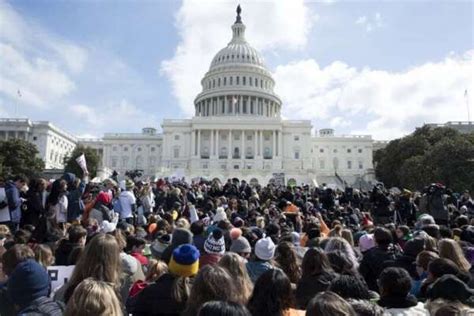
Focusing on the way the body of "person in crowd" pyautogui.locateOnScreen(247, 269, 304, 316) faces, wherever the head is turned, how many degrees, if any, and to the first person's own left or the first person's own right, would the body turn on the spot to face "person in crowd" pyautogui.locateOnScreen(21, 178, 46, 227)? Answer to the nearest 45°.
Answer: approximately 45° to the first person's own left

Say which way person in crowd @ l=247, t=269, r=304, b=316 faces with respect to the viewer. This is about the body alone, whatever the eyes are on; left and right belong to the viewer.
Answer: facing away from the viewer

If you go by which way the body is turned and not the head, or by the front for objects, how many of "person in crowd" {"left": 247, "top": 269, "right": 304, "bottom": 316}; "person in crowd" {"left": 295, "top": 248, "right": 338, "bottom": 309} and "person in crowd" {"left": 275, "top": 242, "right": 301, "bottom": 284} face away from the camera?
3

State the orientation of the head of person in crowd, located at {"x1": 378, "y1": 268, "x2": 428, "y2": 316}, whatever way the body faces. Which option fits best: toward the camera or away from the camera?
away from the camera

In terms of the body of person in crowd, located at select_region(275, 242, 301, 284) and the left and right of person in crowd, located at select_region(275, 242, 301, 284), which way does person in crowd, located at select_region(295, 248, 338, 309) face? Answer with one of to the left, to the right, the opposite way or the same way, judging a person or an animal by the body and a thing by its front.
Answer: the same way

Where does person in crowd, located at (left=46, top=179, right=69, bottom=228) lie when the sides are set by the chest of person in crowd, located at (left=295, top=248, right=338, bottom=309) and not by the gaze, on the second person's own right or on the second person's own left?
on the second person's own left

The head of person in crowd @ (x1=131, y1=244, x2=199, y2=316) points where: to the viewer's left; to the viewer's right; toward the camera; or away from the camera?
away from the camera

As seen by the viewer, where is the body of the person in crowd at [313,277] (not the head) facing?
away from the camera

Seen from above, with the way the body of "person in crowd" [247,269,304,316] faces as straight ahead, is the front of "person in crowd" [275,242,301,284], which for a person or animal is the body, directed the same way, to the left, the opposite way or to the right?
the same way

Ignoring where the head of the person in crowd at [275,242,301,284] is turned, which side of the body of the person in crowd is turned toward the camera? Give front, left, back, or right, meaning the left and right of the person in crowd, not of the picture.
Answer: back

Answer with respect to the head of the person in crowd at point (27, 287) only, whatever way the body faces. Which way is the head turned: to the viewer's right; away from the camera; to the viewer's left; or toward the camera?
away from the camera

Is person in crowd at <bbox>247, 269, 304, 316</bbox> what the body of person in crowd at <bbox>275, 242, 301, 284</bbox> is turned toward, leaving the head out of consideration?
no

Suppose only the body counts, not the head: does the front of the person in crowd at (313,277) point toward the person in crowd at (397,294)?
no

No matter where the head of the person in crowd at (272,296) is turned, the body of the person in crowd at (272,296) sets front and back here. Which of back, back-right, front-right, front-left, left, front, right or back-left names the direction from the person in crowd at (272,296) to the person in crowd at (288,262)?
front

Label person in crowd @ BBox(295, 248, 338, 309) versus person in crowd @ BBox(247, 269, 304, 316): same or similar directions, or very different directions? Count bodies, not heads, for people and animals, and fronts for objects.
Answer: same or similar directions

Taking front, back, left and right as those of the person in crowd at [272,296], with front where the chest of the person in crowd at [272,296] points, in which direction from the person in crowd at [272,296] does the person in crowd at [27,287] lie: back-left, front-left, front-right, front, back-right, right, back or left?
left
